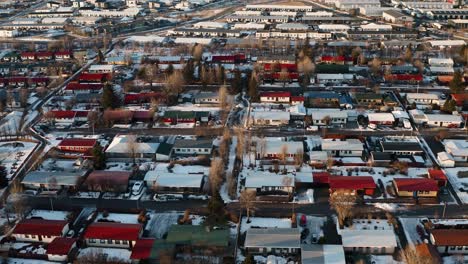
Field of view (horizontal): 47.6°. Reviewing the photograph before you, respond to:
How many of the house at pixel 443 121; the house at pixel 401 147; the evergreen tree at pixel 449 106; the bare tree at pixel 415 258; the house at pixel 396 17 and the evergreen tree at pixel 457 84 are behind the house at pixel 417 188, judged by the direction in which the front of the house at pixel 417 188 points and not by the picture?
5

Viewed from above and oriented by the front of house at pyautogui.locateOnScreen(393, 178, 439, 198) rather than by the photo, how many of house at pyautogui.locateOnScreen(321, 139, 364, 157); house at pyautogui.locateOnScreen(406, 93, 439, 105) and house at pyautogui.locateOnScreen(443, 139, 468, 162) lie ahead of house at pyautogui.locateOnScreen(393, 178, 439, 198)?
0

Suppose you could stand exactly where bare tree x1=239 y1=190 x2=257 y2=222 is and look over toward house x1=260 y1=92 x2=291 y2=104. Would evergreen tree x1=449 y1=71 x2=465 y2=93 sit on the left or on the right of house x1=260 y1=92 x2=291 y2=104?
right

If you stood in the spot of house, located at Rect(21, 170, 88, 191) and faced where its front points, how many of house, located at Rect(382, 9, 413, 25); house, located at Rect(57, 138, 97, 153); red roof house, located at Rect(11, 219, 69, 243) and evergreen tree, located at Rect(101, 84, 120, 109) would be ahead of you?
1

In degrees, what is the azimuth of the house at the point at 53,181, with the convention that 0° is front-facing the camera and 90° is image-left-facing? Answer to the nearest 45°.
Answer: approximately 0°

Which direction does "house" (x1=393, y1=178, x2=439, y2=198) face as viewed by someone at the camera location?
facing the viewer

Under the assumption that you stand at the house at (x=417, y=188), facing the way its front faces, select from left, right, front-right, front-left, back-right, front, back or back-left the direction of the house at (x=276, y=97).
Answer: back-right

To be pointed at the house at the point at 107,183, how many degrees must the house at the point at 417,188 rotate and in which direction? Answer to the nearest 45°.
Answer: approximately 90° to its right

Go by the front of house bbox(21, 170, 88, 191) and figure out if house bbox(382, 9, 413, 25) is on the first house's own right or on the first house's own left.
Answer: on the first house's own left

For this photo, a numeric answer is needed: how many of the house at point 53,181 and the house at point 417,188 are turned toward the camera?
2

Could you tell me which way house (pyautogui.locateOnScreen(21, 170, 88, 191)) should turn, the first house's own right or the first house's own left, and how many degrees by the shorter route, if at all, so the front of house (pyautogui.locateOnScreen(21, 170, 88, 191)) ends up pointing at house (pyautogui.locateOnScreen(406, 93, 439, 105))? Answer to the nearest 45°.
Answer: approximately 90° to the first house's own left

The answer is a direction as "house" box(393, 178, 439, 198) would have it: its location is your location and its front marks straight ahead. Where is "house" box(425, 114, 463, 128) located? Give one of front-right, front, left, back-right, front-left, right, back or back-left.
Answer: back

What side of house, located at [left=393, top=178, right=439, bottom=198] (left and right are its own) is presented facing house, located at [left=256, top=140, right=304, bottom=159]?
right

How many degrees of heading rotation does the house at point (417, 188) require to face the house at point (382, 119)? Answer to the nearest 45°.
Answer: approximately 180°

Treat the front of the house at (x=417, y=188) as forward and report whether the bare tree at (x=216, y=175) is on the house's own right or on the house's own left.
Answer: on the house's own right

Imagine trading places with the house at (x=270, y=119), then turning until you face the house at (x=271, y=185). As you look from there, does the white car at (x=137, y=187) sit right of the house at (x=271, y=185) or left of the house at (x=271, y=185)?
right

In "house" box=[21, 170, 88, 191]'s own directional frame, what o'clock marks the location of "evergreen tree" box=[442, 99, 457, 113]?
The evergreen tree is roughly at 9 o'clock from the house.

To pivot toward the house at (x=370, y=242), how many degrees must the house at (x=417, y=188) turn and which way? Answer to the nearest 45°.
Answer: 0° — it already faces it

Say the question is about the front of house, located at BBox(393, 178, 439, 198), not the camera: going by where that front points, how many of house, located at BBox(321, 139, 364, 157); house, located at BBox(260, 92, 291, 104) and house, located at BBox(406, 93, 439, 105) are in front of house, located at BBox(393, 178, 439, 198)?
0

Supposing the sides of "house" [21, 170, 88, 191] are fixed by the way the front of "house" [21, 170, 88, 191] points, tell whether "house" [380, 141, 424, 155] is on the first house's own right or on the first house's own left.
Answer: on the first house's own left

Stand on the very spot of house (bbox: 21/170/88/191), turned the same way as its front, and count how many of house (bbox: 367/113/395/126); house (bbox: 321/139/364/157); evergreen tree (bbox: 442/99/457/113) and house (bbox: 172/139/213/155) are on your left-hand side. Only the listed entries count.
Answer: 4

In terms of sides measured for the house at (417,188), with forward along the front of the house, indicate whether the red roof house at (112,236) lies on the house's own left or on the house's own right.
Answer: on the house's own right
